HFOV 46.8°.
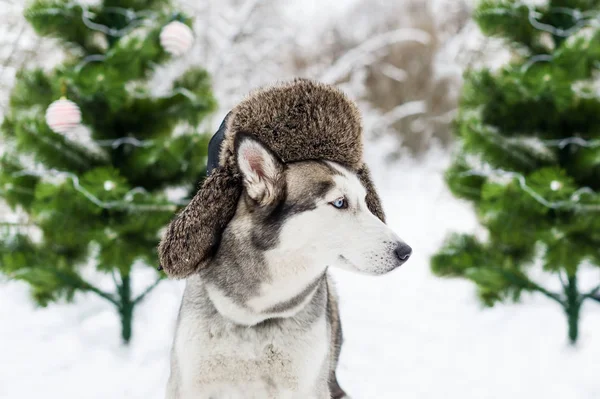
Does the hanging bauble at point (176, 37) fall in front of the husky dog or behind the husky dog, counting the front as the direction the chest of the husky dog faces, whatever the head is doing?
behind

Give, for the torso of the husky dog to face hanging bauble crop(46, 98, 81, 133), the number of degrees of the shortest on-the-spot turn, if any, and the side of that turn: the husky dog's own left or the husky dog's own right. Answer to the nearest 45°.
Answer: approximately 135° to the husky dog's own right

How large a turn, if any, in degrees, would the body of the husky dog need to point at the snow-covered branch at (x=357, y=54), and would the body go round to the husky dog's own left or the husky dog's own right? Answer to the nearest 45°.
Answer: approximately 180°

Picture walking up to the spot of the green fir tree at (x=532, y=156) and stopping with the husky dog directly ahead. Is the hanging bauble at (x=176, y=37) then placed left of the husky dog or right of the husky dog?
right

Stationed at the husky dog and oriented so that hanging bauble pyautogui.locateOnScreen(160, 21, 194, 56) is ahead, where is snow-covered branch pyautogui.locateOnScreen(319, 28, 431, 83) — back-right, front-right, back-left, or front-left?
front-right

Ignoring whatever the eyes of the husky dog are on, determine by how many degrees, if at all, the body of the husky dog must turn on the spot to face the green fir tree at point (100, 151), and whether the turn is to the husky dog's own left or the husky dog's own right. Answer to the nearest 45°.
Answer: approximately 135° to the husky dog's own right

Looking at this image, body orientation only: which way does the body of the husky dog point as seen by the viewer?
toward the camera

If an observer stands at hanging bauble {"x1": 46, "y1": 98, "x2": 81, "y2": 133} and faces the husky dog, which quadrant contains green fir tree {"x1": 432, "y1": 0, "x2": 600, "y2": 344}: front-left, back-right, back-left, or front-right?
front-left
